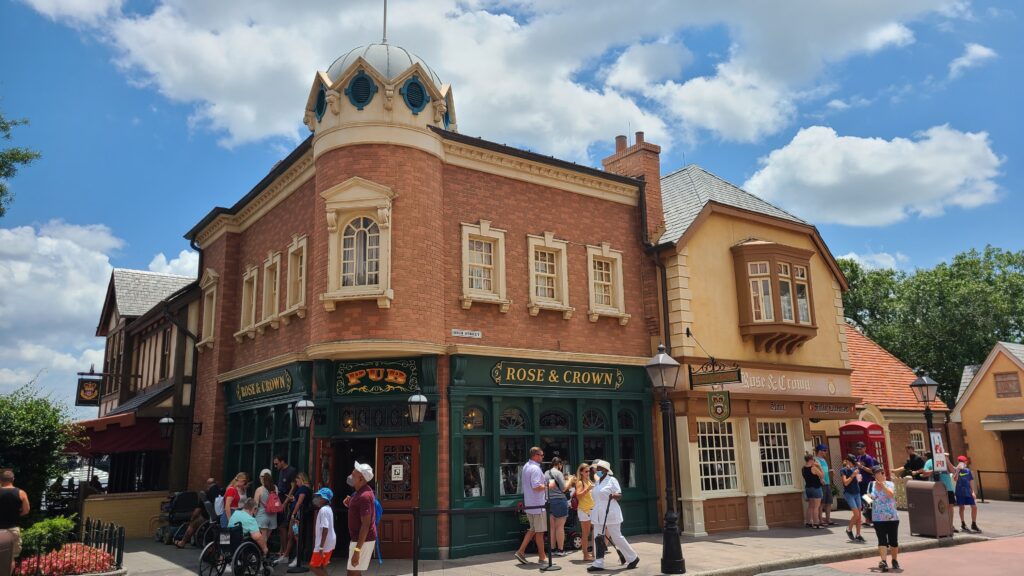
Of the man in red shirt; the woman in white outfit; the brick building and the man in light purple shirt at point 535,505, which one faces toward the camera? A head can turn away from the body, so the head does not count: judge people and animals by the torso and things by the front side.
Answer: the brick building

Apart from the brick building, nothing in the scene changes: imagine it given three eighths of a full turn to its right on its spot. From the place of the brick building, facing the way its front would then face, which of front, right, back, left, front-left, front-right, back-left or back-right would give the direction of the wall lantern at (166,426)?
front

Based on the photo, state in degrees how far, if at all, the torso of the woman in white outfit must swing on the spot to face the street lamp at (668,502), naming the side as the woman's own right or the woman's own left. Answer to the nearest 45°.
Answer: approximately 180°

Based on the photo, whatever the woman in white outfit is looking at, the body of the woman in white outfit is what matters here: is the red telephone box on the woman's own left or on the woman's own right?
on the woman's own right

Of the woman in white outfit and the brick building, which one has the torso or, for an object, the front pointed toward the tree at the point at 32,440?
the woman in white outfit

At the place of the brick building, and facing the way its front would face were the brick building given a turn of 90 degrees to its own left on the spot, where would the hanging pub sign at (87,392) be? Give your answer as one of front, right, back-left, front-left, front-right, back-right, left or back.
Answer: back-left

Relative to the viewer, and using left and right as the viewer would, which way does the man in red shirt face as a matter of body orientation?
facing to the left of the viewer

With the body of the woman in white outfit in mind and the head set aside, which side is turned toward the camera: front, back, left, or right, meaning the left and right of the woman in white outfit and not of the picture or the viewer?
left

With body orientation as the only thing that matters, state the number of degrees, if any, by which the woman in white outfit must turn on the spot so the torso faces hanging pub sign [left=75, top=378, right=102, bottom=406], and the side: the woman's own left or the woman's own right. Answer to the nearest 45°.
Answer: approximately 45° to the woman's own right
